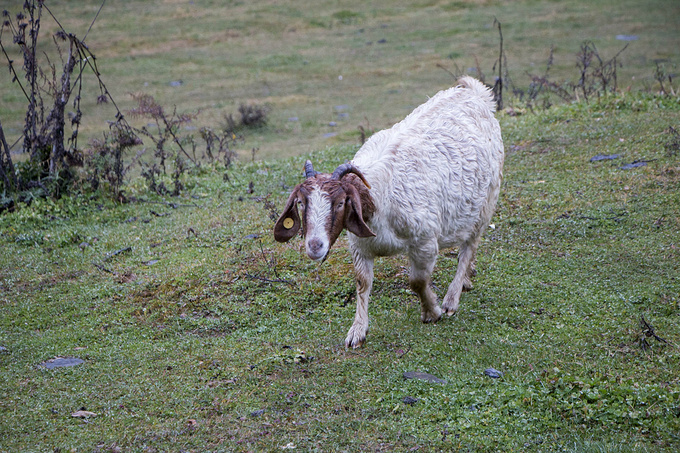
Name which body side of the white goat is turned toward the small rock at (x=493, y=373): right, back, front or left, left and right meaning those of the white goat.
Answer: left

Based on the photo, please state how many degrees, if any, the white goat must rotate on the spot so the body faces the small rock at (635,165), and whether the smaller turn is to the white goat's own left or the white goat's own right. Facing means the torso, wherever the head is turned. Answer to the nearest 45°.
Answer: approximately 180°

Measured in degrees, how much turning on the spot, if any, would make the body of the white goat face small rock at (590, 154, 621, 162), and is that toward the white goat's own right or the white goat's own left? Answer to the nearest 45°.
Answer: approximately 180°

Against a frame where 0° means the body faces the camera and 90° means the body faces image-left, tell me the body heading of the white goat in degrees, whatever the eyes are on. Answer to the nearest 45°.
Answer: approximately 45°

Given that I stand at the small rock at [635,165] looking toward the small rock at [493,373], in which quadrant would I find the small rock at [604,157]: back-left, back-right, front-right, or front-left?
back-right
